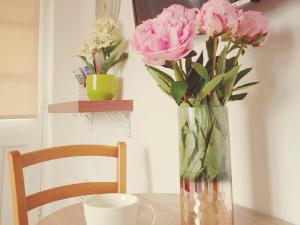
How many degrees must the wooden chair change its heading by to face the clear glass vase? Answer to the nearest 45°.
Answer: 0° — it already faces it
